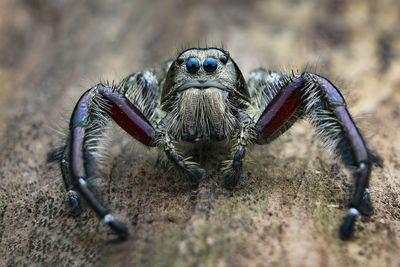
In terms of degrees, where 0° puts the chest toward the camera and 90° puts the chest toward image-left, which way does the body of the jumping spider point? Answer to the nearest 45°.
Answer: approximately 0°
